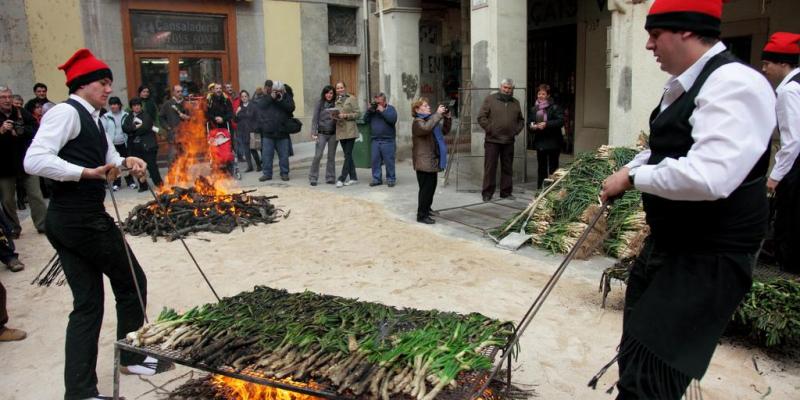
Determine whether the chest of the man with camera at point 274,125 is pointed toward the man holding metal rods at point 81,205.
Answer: yes

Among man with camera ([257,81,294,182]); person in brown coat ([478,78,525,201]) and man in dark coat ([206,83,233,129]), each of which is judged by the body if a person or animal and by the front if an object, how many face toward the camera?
3

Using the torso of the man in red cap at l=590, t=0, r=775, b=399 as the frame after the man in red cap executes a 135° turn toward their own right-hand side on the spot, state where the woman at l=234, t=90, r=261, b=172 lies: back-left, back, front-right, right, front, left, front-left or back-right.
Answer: left

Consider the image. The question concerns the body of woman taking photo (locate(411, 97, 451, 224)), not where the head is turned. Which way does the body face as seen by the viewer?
to the viewer's right

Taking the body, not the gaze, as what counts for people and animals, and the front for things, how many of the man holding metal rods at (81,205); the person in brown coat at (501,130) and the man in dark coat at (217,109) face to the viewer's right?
1

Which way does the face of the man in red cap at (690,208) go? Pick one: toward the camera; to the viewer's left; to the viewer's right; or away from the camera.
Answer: to the viewer's left

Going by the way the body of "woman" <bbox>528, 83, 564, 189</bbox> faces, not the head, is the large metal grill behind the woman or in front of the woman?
in front

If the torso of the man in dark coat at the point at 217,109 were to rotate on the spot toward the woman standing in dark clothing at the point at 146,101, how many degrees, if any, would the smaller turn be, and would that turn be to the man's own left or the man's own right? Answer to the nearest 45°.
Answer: approximately 90° to the man's own right

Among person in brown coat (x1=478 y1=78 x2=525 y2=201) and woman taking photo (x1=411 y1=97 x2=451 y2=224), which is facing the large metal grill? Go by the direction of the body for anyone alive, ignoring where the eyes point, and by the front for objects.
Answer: the person in brown coat

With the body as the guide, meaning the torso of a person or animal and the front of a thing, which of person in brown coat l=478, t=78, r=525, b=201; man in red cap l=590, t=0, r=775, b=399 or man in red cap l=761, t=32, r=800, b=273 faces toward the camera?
the person in brown coat

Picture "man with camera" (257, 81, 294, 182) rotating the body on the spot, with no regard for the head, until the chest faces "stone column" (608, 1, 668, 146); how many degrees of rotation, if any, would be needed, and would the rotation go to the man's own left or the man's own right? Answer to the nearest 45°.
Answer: approximately 45° to the man's own left

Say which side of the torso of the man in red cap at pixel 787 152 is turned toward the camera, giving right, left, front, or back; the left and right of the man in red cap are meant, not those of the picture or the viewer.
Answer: left

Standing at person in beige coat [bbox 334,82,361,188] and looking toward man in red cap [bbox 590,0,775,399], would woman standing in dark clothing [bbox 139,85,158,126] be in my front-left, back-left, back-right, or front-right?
back-right

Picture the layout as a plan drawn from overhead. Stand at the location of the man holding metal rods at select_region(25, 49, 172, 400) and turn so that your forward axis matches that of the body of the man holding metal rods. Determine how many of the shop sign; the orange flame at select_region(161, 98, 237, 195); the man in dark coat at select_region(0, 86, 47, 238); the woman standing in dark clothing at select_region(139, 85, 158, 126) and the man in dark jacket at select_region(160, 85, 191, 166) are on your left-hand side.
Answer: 5
